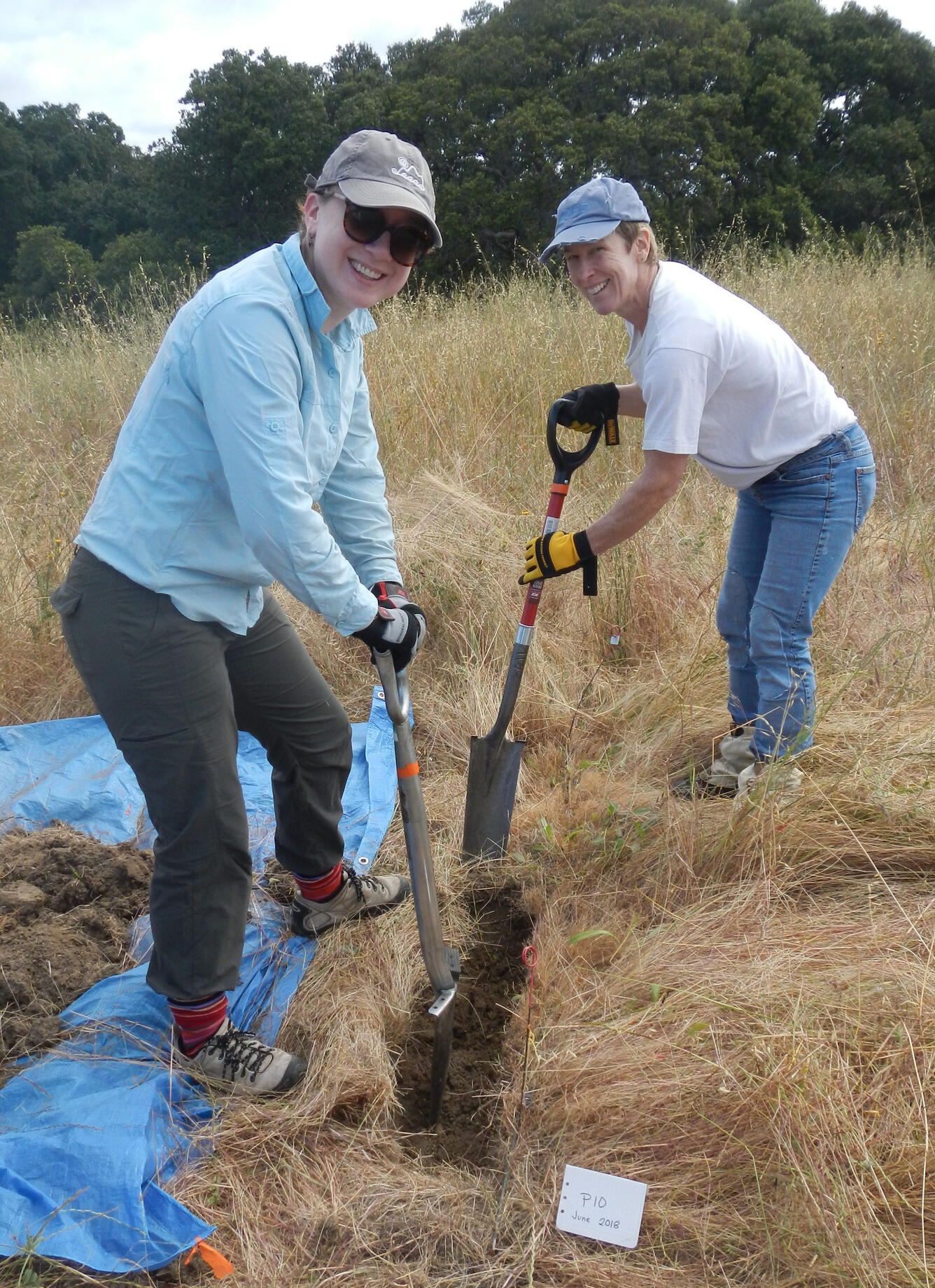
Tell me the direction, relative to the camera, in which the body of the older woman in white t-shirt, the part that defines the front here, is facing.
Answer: to the viewer's left

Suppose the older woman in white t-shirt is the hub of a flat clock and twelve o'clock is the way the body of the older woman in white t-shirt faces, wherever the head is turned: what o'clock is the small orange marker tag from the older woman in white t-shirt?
The small orange marker tag is roughly at 10 o'clock from the older woman in white t-shirt.
